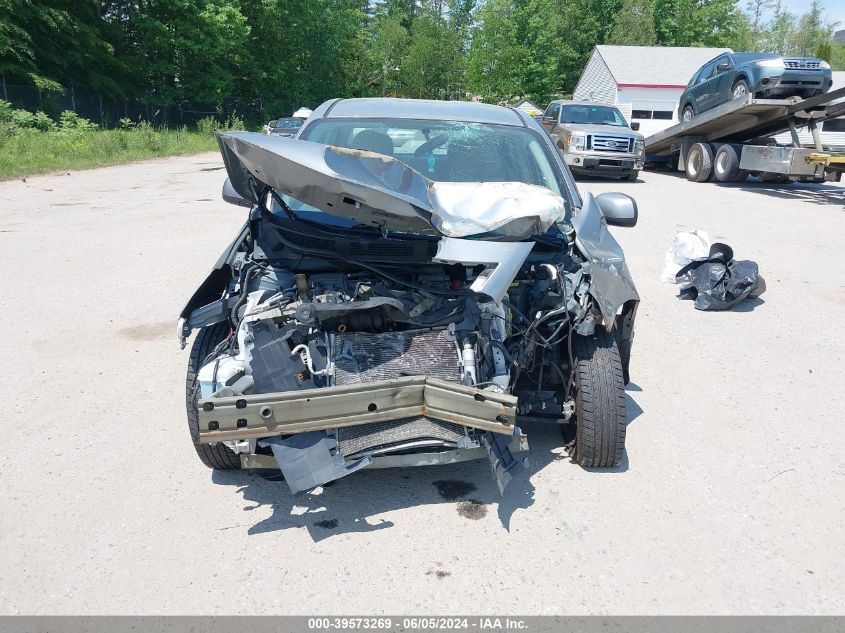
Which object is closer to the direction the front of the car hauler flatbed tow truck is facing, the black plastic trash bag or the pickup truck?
the black plastic trash bag

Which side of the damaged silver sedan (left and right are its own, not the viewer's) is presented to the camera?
front

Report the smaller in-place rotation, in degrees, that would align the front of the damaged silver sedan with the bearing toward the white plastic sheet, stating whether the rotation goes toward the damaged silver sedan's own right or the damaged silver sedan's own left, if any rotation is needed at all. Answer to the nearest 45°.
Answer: approximately 135° to the damaged silver sedan's own left

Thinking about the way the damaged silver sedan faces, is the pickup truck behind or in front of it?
behind

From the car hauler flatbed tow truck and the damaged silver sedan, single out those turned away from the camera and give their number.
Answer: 0

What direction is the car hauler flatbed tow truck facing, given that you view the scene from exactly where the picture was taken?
facing the viewer and to the right of the viewer

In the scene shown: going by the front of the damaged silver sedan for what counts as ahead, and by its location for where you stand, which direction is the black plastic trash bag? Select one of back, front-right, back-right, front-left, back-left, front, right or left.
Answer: back-left

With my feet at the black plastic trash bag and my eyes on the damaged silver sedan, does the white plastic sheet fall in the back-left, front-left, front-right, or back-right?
back-right

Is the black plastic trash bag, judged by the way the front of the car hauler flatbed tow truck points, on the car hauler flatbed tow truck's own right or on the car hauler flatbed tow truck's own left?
on the car hauler flatbed tow truck's own right
